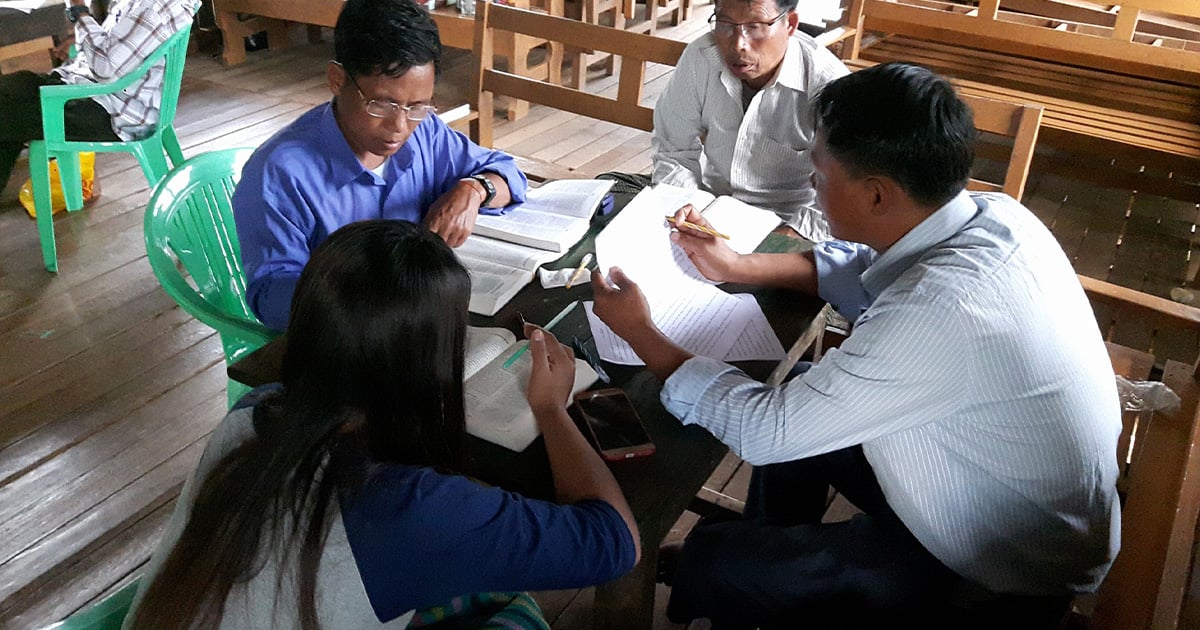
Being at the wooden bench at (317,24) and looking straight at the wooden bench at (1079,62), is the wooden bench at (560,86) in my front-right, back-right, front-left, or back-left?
front-right

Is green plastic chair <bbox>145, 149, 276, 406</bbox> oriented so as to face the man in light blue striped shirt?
yes

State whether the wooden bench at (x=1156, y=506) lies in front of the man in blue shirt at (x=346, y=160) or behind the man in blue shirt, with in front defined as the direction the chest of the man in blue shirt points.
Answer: in front

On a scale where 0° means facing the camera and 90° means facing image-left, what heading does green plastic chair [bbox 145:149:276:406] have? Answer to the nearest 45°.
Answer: approximately 315°

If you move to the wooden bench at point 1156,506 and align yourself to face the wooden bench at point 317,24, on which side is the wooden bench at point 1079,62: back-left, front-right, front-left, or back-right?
front-right

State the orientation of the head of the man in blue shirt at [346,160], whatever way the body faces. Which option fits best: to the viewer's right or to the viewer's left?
to the viewer's right

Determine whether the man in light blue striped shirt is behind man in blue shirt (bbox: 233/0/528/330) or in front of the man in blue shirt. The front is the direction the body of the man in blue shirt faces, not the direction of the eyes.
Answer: in front

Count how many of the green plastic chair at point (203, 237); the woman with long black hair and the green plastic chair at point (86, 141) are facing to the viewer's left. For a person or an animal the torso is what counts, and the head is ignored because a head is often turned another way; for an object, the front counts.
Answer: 1

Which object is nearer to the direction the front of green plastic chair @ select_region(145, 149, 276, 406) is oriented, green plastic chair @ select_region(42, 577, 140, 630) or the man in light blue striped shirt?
the man in light blue striped shirt

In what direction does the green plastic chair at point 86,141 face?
to the viewer's left

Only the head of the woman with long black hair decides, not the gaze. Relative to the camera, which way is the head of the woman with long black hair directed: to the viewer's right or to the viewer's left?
to the viewer's right

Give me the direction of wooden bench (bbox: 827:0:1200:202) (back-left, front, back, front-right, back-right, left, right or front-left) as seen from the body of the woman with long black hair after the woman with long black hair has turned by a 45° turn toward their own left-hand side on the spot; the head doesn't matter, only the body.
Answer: front-right

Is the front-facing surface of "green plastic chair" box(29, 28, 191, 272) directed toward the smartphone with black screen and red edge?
no

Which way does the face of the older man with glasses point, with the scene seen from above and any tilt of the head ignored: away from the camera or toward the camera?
toward the camera

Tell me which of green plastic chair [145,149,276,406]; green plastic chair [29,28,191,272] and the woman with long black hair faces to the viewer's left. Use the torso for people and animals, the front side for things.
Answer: green plastic chair [29,28,191,272]

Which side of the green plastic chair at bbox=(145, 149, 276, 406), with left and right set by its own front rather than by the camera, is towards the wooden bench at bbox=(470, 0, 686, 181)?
left

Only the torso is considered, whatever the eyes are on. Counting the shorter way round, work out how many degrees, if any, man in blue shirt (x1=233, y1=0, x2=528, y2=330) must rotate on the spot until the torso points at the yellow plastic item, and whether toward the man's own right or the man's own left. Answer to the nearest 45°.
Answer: approximately 180°

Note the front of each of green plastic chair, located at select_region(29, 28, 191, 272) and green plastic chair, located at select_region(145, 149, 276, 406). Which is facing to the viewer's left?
green plastic chair, located at select_region(29, 28, 191, 272)

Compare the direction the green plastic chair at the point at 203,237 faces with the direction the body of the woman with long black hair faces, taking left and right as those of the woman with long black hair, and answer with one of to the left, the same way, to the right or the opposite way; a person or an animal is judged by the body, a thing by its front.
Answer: to the right

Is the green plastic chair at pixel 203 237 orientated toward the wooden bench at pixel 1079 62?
no

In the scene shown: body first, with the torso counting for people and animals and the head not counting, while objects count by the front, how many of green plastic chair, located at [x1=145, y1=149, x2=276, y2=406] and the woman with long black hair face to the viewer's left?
0
